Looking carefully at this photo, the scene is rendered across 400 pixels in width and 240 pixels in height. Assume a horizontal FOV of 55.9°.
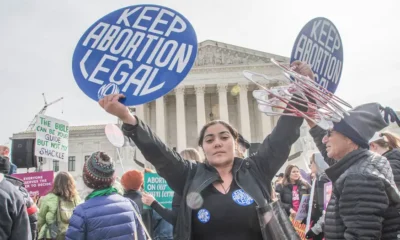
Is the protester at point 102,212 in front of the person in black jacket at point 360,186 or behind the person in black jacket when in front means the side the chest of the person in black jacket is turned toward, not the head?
in front

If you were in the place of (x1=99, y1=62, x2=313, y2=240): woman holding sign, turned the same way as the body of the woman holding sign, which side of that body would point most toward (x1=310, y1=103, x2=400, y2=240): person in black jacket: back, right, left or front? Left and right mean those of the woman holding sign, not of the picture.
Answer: left

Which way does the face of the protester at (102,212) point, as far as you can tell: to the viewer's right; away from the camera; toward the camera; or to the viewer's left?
away from the camera

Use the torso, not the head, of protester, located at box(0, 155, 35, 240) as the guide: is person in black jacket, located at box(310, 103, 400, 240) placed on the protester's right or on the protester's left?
on the protester's right

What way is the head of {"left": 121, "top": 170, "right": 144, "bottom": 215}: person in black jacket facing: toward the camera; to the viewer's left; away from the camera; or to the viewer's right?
away from the camera

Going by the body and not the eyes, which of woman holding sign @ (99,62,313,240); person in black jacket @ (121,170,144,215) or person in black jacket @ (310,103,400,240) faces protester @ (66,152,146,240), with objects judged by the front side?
person in black jacket @ (310,103,400,240)

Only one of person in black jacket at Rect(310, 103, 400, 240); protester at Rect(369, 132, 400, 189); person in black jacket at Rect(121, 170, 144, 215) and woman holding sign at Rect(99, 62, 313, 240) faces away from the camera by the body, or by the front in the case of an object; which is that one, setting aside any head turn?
person in black jacket at Rect(121, 170, 144, 215)

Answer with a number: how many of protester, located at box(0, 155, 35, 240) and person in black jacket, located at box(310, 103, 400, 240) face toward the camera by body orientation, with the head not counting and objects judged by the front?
0

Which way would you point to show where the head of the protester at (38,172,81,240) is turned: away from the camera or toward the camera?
away from the camera

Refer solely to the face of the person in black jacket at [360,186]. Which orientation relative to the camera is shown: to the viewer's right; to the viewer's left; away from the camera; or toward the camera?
to the viewer's left

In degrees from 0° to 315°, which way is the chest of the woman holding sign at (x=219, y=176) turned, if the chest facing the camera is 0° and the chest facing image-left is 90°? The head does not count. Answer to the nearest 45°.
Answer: approximately 0°

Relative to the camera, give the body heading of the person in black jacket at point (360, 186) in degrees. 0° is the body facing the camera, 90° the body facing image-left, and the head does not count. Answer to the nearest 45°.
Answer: approximately 90°
